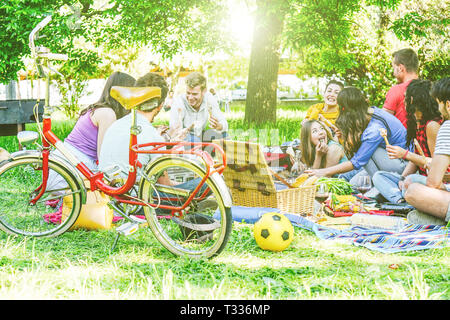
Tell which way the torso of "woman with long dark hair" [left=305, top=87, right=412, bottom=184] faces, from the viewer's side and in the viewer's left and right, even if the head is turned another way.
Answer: facing to the left of the viewer

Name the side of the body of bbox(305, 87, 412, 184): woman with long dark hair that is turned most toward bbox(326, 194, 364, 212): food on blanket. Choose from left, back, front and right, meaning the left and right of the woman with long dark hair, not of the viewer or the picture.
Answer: left

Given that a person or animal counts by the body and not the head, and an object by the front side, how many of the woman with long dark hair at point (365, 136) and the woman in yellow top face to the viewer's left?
1

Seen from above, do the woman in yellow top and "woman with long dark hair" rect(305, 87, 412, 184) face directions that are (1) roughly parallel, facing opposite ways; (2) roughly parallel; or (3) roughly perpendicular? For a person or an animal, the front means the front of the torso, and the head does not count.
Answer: roughly perpendicular

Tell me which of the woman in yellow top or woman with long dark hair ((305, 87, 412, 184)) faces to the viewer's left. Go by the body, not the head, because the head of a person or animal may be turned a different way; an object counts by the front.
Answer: the woman with long dark hair

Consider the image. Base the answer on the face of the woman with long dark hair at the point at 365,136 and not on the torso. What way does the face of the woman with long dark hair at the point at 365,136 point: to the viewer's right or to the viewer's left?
to the viewer's left

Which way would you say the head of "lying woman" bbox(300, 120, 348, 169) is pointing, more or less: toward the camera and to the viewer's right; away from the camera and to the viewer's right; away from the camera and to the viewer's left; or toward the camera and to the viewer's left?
toward the camera and to the viewer's right

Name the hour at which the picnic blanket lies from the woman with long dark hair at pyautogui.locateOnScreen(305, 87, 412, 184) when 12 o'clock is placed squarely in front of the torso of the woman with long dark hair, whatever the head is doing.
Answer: The picnic blanket is roughly at 9 o'clock from the woman with long dark hair.

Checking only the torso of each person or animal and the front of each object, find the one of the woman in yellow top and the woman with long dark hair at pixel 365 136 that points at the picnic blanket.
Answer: the woman in yellow top

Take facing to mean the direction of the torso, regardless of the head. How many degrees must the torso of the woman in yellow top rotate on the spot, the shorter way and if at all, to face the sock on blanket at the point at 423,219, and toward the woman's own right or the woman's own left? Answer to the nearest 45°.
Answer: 0° — they already face it

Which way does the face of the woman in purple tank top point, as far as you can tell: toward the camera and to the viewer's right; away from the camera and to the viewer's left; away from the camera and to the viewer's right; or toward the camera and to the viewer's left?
away from the camera and to the viewer's right
